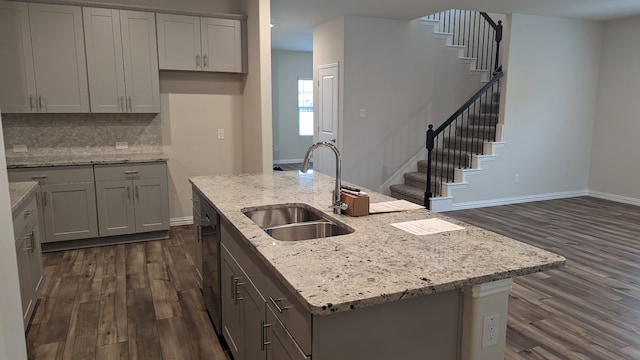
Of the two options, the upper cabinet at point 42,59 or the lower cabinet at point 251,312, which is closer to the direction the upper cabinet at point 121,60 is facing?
the lower cabinet

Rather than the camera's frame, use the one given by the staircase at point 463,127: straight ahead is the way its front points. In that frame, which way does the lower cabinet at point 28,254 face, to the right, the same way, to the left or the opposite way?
the opposite way

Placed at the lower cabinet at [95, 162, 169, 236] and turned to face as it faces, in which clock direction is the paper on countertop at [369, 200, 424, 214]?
The paper on countertop is roughly at 11 o'clock from the lower cabinet.

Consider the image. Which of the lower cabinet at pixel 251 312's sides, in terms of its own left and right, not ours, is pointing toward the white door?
right

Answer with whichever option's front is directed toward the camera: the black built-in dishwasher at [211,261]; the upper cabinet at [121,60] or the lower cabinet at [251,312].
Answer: the upper cabinet

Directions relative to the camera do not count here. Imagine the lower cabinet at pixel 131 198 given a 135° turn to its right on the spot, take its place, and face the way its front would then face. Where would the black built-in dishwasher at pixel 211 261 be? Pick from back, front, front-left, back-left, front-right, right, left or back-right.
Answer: back-left

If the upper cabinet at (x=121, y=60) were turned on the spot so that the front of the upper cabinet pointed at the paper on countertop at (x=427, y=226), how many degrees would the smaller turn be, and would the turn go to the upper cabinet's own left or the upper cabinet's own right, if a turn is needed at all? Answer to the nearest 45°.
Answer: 0° — it already faces it

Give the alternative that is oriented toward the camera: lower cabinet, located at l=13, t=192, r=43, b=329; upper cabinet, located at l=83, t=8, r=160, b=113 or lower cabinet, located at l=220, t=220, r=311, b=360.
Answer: the upper cabinet

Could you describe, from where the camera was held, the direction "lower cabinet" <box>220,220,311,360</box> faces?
facing to the left of the viewer

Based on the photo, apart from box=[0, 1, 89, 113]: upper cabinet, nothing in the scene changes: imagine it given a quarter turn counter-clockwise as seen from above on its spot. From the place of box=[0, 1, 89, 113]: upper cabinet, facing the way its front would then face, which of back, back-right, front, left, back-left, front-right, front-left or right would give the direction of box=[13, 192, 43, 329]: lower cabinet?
right

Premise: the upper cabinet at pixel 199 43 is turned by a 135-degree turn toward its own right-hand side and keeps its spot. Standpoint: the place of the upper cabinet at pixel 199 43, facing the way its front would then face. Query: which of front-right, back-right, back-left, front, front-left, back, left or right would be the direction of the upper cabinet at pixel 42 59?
front-left

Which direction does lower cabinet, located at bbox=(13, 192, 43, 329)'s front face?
to the viewer's right
